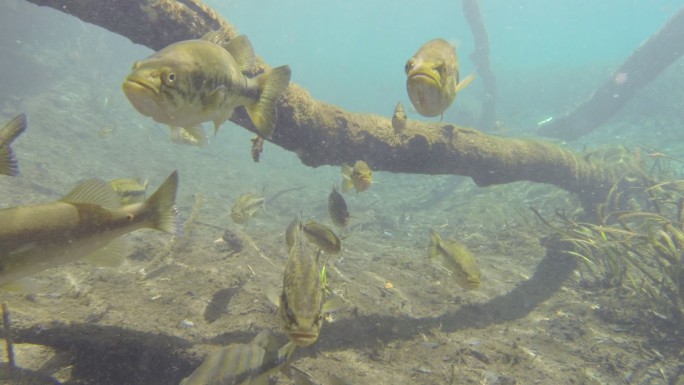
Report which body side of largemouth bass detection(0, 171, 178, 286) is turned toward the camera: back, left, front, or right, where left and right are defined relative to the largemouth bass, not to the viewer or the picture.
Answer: left

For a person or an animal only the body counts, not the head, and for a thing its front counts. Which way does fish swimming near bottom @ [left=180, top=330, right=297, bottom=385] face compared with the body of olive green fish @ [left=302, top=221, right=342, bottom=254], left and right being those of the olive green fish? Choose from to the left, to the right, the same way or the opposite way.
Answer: the opposite way

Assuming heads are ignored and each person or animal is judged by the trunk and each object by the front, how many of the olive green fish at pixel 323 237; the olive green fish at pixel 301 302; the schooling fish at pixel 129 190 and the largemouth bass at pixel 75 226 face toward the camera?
1

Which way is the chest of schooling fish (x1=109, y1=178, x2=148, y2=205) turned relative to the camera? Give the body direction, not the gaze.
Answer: to the viewer's left

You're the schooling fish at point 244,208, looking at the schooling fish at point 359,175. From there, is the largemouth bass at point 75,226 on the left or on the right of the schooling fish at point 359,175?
right

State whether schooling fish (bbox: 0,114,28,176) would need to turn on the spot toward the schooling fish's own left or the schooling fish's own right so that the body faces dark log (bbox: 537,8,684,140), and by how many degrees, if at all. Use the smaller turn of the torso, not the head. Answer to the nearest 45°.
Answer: approximately 180°

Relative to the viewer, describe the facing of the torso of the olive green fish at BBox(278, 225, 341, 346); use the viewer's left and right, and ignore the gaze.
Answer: facing the viewer

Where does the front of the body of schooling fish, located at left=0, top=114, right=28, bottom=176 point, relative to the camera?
to the viewer's left

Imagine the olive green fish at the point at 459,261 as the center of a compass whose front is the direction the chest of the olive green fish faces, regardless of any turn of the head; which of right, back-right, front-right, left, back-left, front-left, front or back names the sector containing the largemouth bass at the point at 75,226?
right
